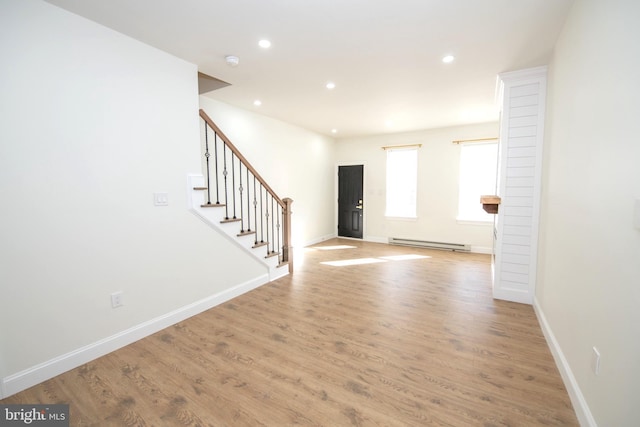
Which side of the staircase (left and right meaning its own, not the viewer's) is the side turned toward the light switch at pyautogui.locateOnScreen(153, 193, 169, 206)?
back

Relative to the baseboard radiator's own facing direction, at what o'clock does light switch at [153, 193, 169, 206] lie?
The light switch is roughly at 1 o'clock from the baseboard radiator.

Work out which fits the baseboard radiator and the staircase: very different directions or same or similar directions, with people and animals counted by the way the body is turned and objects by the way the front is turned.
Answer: very different directions

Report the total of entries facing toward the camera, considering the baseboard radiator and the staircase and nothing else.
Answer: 1

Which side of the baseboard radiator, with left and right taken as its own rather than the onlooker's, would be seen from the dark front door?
right

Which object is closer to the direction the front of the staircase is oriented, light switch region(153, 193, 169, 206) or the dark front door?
the dark front door

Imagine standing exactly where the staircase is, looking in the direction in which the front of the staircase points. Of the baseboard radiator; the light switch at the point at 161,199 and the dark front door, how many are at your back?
1

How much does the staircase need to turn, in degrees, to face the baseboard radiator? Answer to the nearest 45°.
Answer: approximately 45° to its right

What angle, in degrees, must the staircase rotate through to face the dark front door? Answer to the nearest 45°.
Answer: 0° — it already faces it

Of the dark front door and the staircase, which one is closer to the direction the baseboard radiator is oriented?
the staircase

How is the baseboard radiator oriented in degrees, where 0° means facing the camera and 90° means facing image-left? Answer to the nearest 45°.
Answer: approximately 0°

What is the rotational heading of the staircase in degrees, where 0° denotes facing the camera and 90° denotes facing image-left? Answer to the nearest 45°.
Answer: approximately 225°

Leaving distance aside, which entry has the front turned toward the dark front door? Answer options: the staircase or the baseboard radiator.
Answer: the staircase
